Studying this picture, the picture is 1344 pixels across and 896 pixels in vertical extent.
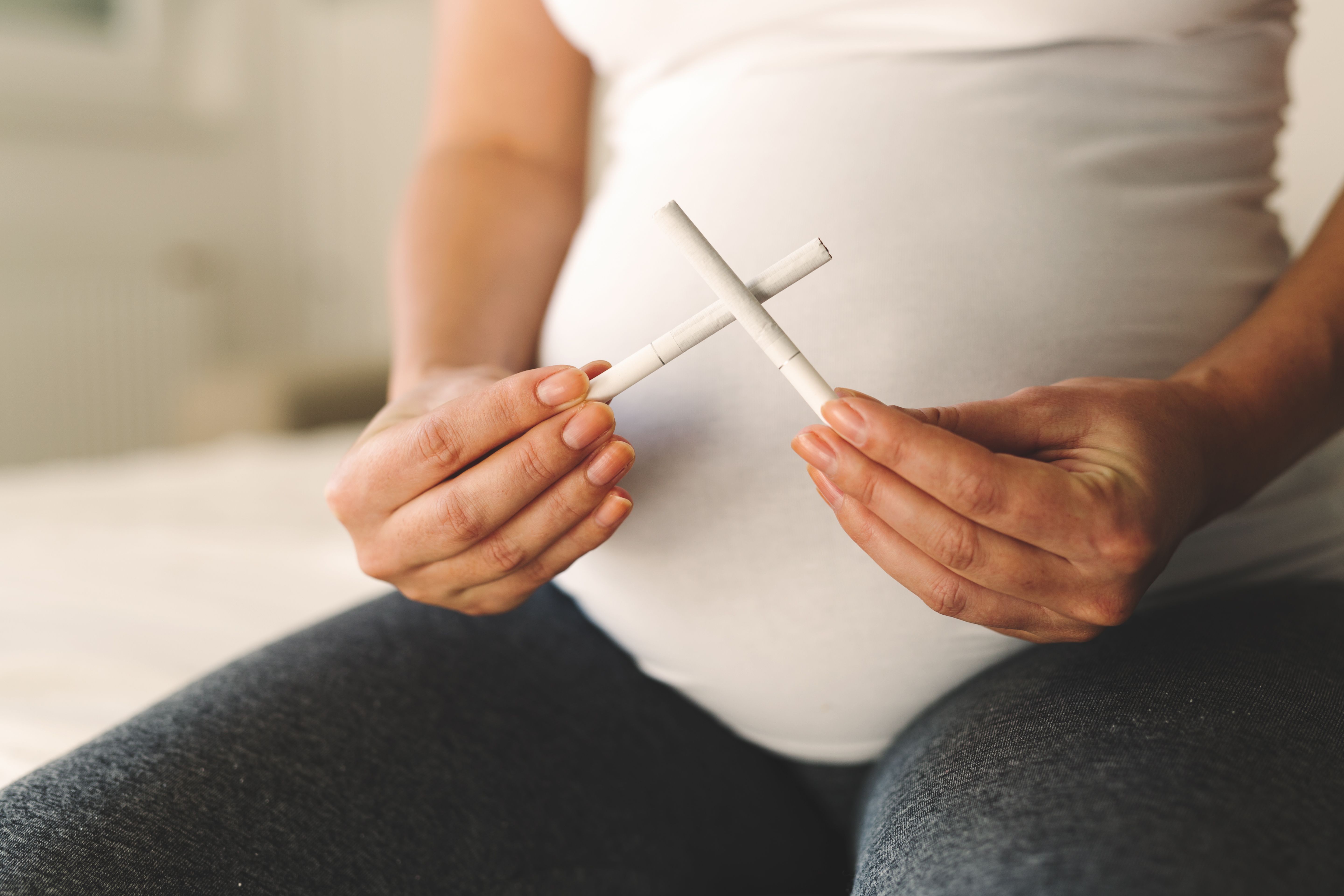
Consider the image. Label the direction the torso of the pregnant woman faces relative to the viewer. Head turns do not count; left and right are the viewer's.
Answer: facing the viewer and to the left of the viewer
